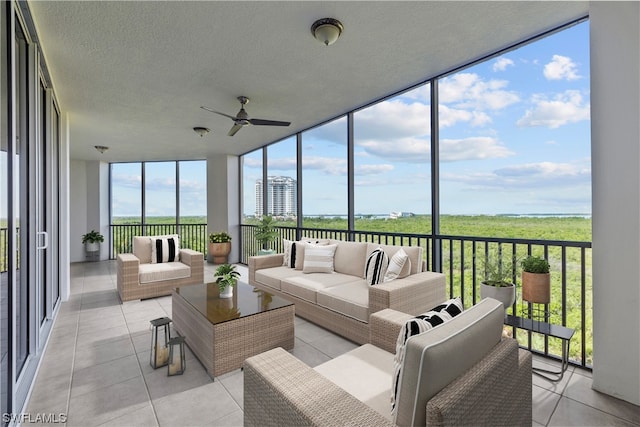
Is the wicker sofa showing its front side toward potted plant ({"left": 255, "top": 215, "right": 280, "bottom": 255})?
no

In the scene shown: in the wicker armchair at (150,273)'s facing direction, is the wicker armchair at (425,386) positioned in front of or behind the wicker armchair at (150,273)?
in front

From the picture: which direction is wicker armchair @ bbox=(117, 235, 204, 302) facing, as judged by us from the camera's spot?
facing the viewer and to the right of the viewer

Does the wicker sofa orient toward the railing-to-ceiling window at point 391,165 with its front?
no

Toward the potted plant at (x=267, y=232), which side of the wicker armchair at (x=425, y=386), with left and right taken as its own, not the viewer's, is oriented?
front

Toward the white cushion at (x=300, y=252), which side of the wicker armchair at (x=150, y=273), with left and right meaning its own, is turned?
left

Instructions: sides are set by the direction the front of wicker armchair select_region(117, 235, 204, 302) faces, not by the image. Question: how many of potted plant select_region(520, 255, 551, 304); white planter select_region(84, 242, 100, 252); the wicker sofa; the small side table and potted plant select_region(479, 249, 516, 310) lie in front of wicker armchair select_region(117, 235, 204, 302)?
4

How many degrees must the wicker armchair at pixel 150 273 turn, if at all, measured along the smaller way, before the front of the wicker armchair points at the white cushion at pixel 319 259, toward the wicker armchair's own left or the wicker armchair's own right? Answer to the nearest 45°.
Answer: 0° — it already faces it

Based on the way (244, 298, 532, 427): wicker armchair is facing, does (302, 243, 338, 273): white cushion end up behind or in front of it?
in front

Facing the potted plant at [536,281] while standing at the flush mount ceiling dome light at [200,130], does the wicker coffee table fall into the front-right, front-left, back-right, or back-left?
front-right

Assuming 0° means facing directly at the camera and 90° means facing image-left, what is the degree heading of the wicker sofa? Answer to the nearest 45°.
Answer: approximately 45°

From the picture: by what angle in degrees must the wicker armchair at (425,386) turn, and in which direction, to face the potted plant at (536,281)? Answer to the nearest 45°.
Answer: approximately 90° to its right

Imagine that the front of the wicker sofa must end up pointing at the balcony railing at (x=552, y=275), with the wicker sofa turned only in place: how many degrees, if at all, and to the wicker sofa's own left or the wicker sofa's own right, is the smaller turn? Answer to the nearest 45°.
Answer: approximately 135° to the wicker sofa's own left

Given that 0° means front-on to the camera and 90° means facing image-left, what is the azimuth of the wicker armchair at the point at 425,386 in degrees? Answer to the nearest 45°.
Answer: approximately 135°

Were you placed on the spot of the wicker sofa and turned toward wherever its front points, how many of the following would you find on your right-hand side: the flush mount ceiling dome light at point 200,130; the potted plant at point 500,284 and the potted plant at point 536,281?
1

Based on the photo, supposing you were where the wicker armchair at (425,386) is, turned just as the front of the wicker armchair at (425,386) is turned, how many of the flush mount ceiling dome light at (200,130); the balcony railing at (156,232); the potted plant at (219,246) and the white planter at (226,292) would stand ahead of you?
4

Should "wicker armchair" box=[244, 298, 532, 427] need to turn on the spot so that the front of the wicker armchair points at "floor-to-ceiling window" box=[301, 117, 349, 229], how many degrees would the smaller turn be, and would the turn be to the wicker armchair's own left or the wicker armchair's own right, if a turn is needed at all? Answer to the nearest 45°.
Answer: approximately 45° to the wicker armchair's own right

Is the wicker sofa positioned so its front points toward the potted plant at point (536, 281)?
no
